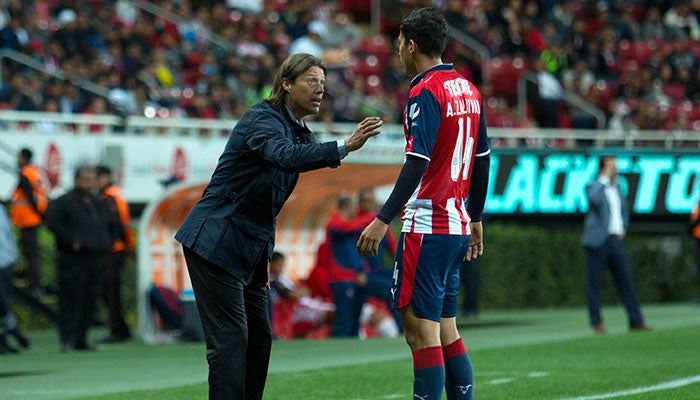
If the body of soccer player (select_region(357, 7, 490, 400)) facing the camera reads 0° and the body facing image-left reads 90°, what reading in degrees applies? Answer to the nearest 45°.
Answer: approximately 135°

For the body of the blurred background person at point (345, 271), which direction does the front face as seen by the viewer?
to the viewer's right

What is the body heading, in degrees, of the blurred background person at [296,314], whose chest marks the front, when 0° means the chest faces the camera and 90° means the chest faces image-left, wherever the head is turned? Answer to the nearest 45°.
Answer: approximately 315°

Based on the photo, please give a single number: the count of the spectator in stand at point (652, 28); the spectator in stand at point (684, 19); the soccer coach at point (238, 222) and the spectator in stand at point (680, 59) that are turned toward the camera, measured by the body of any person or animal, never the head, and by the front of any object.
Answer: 3

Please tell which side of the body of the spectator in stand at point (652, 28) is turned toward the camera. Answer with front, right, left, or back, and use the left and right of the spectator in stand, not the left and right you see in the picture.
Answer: front

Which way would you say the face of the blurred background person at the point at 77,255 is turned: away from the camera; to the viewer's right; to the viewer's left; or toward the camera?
toward the camera

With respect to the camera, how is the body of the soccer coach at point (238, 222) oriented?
to the viewer's right

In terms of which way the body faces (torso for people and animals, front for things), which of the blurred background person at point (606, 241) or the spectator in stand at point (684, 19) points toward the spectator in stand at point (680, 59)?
the spectator in stand at point (684, 19)

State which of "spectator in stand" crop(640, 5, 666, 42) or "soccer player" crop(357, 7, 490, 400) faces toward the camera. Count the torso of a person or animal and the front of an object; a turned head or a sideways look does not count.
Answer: the spectator in stand

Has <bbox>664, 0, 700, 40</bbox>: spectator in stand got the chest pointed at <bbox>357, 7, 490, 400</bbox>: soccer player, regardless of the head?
yes

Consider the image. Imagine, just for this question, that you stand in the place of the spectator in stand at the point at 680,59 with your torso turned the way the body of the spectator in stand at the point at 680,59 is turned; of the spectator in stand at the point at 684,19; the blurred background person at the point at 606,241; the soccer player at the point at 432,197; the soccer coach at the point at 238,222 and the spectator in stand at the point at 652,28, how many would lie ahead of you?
3

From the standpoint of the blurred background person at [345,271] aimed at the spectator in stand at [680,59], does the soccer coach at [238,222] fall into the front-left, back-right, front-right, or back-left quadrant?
back-right
